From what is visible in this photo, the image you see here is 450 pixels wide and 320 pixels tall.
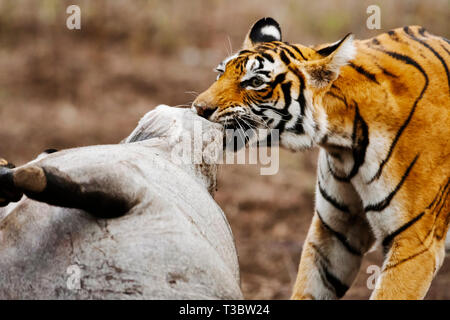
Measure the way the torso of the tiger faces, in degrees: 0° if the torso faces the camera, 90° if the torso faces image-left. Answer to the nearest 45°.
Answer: approximately 45°
